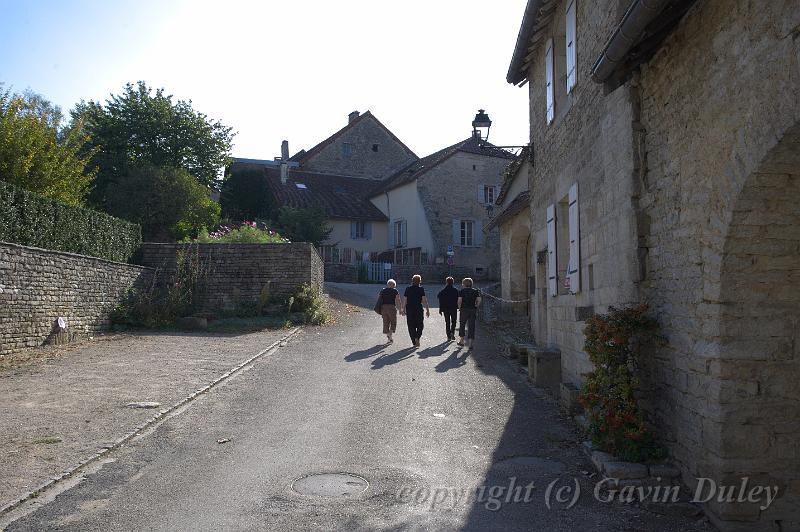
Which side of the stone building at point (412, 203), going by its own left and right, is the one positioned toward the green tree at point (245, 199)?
right

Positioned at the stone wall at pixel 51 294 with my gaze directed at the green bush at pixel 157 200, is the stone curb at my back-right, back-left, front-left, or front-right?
back-right

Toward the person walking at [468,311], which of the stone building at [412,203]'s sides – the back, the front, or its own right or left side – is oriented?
front

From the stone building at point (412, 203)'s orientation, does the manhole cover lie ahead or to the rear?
ahead

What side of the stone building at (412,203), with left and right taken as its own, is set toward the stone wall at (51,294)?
front

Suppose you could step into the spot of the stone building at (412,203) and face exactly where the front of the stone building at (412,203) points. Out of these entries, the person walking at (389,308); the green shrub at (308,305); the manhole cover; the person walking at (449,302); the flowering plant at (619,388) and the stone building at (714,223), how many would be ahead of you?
6

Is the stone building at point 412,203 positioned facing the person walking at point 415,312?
yes

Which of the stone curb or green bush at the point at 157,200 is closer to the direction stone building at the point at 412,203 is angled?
the stone curb

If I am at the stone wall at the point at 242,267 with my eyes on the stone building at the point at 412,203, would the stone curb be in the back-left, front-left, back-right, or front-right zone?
back-right

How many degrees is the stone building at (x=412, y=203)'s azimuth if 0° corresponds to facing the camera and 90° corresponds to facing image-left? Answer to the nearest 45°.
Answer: approximately 0°

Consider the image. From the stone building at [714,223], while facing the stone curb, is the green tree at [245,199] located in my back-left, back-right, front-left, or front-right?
front-right

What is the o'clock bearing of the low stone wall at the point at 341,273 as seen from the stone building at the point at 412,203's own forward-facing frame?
The low stone wall is roughly at 1 o'clock from the stone building.

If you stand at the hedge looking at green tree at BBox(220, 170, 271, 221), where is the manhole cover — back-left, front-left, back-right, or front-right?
back-right

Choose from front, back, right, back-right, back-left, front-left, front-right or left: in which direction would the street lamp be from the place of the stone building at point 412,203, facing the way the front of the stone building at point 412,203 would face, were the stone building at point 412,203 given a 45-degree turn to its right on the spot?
front-left

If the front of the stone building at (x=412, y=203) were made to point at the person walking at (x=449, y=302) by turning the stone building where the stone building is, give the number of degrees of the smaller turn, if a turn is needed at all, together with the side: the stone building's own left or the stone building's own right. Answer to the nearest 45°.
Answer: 0° — it already faces them

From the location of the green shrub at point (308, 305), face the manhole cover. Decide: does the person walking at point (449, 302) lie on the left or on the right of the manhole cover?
left

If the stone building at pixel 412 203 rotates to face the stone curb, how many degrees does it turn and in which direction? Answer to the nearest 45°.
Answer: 0° — it already faces it
